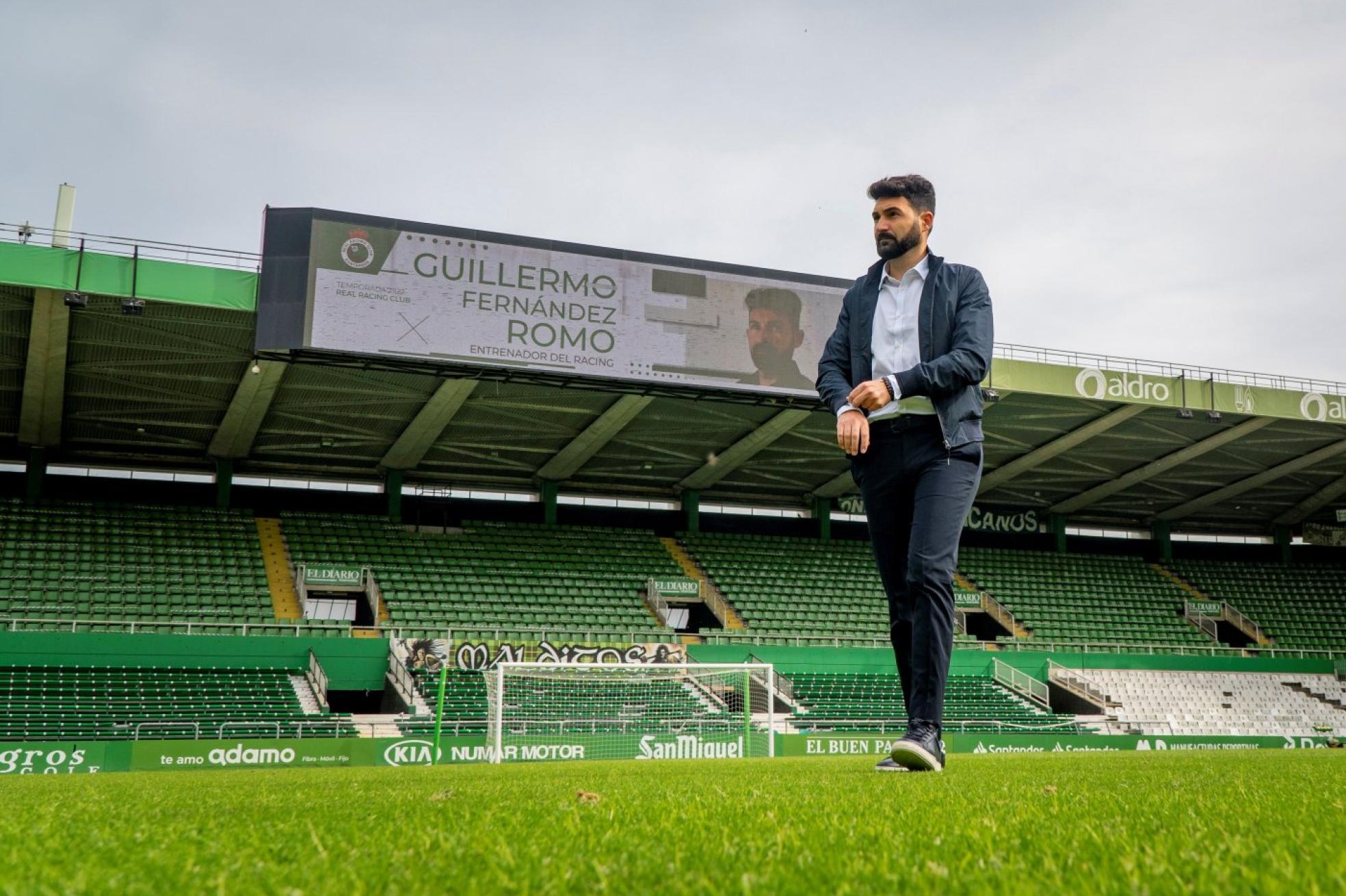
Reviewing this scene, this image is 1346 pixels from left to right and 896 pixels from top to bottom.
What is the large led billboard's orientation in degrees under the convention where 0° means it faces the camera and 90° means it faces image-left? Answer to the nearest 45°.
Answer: approximately 0°

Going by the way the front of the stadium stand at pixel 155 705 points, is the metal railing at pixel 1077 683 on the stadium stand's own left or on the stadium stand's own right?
on the stadium stand's own left

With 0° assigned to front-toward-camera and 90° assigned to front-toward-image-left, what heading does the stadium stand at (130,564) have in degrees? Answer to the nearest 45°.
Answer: approximately 0°

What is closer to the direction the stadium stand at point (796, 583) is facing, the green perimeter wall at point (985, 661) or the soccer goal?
the soccer goal

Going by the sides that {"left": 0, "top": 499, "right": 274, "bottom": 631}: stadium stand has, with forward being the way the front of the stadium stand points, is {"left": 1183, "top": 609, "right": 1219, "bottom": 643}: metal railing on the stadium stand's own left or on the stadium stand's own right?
on the stadium stand's own left

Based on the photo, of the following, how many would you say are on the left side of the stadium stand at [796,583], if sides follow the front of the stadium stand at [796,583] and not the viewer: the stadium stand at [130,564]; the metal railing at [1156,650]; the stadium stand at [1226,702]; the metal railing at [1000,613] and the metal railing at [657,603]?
3
